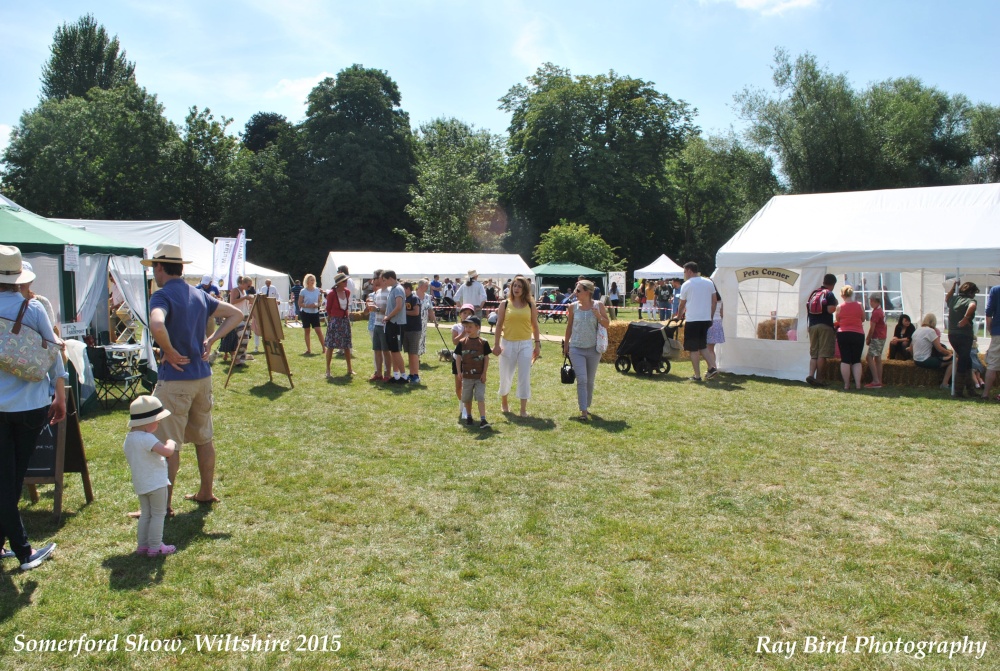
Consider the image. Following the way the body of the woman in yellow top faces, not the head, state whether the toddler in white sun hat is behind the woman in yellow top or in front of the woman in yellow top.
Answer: in front

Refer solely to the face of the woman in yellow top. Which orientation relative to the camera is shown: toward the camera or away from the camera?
toward the camera

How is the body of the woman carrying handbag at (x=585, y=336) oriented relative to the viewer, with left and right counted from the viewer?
facing the viewer

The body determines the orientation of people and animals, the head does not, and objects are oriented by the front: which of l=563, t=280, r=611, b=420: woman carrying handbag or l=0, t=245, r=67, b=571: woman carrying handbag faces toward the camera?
l=563, t=280, r=611, b=420: woman carrying handbag

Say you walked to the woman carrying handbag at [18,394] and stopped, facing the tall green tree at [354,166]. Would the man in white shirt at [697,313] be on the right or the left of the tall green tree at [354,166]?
right

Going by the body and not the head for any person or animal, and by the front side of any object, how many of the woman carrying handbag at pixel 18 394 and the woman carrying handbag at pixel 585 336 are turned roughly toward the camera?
1

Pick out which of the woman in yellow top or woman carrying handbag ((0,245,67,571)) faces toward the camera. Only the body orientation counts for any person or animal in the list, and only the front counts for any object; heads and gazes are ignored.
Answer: the woman in yellow top

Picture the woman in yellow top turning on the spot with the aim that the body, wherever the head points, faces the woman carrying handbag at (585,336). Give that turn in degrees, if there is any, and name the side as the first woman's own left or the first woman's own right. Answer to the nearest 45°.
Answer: approximately 90° to the first woman's own left

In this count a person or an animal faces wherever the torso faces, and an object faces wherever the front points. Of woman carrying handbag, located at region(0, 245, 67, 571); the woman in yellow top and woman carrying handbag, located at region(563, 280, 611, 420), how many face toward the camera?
2

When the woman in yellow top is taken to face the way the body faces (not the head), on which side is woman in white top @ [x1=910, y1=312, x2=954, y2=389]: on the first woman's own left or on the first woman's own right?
on the first woman's own left

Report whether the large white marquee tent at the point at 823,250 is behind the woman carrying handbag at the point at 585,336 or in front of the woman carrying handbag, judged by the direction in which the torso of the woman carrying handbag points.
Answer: behind

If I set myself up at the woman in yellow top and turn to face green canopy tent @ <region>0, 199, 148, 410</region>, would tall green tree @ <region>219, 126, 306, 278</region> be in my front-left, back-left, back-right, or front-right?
front-right

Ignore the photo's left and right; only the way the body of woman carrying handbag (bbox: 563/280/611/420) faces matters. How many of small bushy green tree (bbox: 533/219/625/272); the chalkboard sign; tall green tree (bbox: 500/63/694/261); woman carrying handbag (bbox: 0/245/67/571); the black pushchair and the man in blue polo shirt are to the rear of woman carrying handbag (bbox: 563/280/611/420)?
3

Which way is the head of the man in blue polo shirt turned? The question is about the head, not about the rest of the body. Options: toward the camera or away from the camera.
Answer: away from the camera
